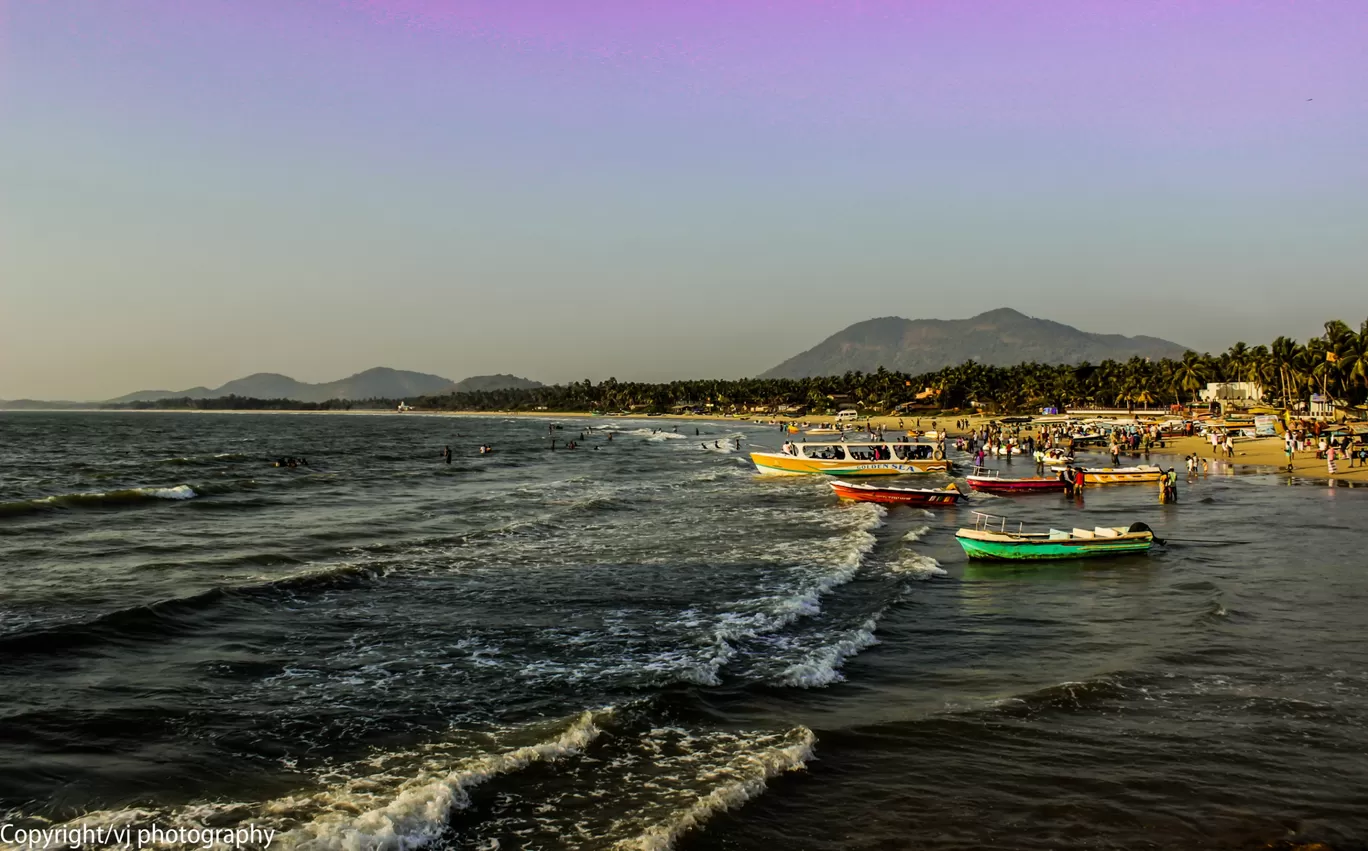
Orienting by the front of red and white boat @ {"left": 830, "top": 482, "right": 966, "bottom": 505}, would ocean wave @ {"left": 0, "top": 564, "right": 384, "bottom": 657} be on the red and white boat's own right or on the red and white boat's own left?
on the red and white boat's own left

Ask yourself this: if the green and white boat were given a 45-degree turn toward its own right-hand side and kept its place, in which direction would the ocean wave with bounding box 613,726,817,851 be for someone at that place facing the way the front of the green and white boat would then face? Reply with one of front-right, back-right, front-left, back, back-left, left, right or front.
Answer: back-left

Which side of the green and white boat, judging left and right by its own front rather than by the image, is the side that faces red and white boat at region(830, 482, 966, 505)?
right

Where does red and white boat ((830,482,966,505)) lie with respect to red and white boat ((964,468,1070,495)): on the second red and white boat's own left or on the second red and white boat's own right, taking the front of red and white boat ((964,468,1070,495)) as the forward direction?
on the second red and white boat's own left

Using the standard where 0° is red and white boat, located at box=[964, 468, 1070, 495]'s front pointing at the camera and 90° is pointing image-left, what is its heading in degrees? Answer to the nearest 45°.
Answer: approximately 90°

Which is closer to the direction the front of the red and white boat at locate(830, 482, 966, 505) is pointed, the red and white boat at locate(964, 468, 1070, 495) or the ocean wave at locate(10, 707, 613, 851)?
the ocean wave

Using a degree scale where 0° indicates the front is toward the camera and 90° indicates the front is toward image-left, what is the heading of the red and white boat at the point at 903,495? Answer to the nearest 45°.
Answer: approximately 90°

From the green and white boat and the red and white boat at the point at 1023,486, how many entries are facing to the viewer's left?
2

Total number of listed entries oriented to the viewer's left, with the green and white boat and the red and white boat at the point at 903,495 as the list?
2

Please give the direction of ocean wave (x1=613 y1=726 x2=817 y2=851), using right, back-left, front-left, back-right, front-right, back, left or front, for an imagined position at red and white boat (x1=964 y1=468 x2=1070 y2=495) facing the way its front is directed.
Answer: left

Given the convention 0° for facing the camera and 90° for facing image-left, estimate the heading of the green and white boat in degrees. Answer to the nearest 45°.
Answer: approximately 90°

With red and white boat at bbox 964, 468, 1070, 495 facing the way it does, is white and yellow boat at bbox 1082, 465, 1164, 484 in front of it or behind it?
behind
